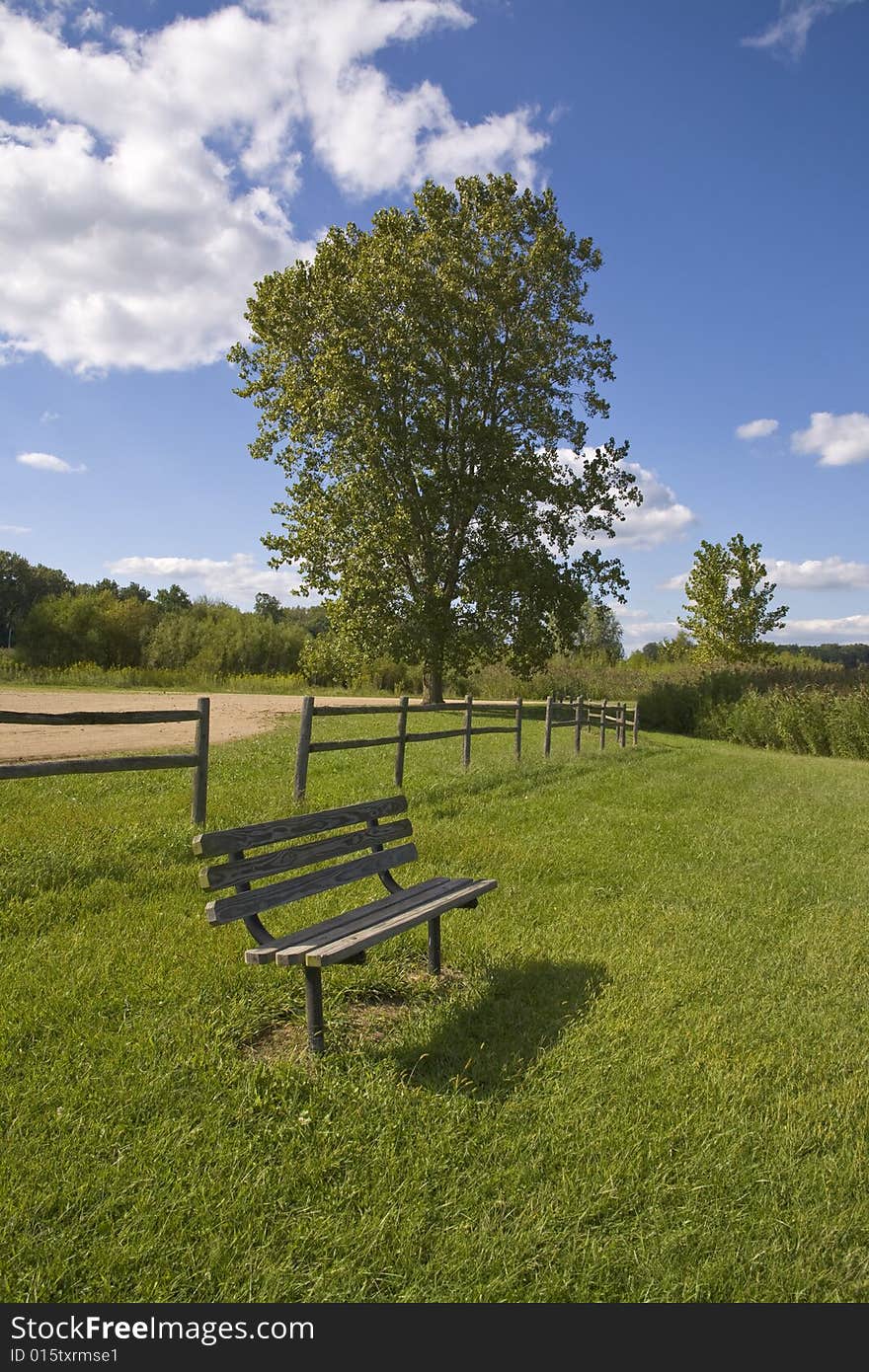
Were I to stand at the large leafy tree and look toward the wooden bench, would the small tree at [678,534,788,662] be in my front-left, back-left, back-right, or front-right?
back-left

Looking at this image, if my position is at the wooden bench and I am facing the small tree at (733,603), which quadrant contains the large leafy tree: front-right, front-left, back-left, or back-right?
front-left

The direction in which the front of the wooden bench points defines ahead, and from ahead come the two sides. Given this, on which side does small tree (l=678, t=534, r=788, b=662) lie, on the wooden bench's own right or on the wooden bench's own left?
on the wooden bench's own left

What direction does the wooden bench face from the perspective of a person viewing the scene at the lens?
facing the viewer and to the right of the viewer

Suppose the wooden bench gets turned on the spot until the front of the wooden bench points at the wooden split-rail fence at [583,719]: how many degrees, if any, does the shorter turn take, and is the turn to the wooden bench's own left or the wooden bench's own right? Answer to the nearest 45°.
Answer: approximately 135° to the wooden bench's own left

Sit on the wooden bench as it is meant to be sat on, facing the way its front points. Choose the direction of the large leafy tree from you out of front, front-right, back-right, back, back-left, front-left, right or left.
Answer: back-left
